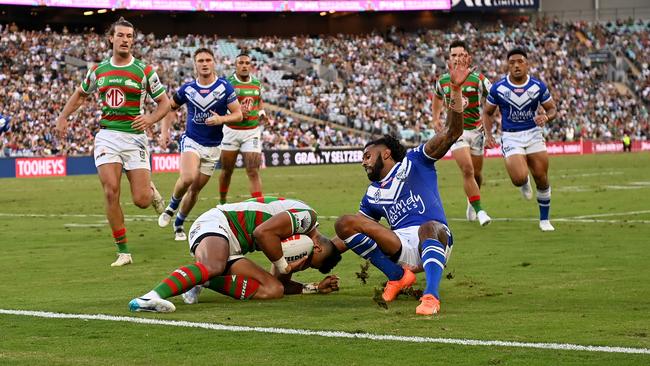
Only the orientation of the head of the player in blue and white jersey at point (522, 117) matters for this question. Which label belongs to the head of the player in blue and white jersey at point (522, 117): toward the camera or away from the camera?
toward the camera

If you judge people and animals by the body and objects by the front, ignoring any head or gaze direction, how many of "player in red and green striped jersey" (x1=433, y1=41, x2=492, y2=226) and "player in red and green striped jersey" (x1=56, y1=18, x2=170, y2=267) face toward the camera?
2

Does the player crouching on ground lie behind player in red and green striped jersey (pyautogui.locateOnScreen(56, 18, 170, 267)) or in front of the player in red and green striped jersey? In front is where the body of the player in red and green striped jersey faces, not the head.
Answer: in front

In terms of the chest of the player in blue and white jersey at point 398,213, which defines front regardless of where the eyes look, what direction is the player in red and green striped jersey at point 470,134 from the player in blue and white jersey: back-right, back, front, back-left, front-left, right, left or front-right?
back-right

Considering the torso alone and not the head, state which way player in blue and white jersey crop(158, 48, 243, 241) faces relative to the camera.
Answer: toward the camera

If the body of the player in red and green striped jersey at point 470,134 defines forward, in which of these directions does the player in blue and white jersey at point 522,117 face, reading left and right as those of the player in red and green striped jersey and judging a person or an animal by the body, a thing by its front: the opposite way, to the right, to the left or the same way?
the same way

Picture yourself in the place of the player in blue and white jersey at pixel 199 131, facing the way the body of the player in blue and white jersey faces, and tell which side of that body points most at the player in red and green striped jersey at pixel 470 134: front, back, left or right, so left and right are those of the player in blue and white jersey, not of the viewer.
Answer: left

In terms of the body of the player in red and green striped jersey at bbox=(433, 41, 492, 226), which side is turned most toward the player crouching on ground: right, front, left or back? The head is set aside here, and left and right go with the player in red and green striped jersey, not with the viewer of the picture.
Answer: front

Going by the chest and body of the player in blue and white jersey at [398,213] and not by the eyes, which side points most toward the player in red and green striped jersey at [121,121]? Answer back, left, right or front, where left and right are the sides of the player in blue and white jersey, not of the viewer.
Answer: right

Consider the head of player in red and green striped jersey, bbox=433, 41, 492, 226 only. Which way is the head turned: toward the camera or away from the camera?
toward the camera

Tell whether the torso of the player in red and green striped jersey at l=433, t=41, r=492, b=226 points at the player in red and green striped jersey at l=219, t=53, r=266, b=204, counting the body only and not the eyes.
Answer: no

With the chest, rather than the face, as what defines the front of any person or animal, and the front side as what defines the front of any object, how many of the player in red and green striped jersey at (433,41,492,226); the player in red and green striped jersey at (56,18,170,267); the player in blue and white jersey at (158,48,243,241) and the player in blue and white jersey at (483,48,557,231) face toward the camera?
4

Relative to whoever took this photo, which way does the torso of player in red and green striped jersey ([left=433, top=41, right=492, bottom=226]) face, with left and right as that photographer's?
facing the viewer

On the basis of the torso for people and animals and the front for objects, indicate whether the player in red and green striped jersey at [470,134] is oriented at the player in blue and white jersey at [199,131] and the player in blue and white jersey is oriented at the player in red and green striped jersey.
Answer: no

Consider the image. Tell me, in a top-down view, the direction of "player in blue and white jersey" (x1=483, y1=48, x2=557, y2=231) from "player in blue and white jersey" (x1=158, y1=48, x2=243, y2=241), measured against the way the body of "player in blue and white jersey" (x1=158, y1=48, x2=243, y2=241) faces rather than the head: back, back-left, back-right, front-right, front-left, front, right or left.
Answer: left

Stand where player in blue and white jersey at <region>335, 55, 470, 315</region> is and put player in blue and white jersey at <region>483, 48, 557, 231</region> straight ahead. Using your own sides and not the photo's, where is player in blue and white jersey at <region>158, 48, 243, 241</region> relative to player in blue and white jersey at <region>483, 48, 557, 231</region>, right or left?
left

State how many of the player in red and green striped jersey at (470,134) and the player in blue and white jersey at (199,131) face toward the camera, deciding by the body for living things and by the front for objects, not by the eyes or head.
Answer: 2
